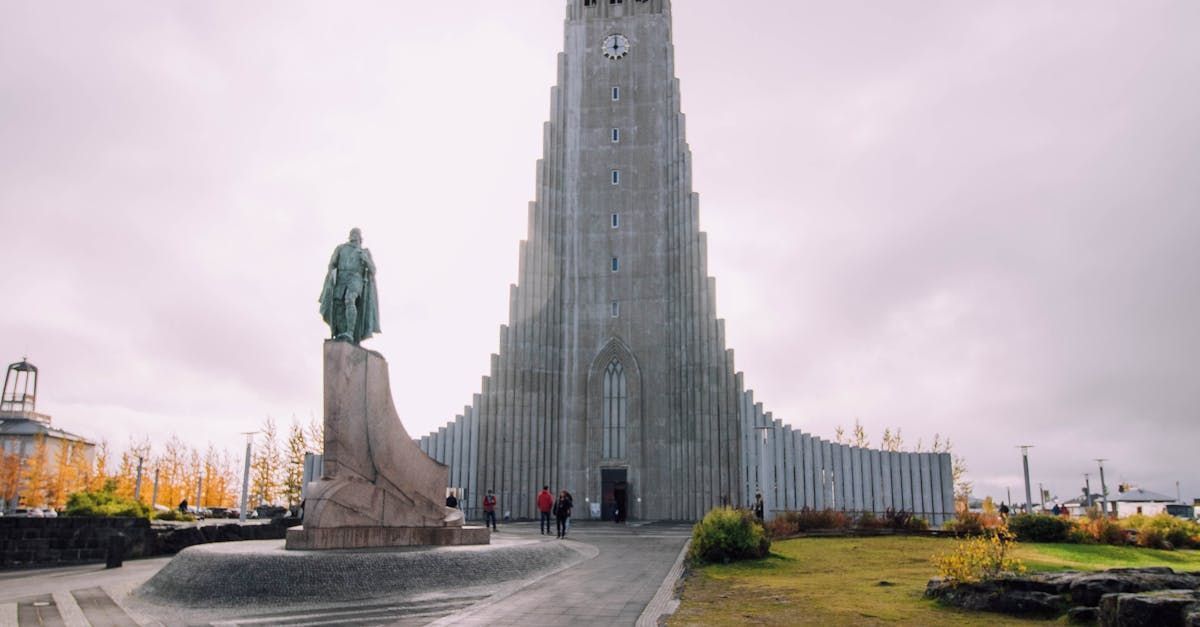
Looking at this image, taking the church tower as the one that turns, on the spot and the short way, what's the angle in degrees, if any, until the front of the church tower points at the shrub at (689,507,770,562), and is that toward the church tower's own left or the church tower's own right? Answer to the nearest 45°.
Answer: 0° — it already faces it

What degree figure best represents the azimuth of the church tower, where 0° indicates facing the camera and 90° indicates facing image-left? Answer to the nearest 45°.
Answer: approximately 0°

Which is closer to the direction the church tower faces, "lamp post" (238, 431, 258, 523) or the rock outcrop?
the rock outcrop

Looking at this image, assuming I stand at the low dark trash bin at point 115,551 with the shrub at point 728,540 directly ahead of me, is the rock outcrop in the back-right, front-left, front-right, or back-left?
front-right

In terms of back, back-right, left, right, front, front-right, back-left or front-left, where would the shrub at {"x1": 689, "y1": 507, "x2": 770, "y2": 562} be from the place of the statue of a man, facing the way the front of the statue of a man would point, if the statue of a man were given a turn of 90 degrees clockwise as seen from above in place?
back

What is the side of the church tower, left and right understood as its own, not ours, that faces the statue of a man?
front

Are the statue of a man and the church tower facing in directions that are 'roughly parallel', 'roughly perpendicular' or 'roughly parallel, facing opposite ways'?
roughly parallel

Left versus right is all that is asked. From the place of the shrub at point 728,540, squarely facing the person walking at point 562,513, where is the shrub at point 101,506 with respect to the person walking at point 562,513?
left

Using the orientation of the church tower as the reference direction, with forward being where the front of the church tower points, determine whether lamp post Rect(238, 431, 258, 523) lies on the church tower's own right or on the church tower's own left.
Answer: on the church tower's own right

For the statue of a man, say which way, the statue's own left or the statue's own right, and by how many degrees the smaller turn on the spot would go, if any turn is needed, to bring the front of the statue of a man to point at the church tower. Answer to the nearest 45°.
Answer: approximately 135° to the statue's own left

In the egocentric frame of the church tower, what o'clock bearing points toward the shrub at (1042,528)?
The shrub is roughly at 11 o'clock from the church tower.

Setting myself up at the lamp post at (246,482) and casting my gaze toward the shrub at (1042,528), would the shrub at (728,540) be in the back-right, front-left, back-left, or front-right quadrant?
front-right

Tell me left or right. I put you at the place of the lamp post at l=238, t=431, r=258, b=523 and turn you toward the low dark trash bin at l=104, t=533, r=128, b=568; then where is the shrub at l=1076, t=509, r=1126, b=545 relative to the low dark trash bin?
left

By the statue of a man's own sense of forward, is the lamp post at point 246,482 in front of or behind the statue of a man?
behind

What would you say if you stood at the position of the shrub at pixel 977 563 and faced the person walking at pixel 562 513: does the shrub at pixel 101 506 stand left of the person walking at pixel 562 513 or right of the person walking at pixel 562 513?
left

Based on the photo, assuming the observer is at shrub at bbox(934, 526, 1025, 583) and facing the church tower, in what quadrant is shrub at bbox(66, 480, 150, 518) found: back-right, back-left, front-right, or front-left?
front-left

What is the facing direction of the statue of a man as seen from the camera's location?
facing the viewer
